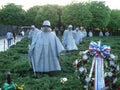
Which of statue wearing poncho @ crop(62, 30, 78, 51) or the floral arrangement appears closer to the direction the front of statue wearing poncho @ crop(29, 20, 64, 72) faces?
the floral arrangement

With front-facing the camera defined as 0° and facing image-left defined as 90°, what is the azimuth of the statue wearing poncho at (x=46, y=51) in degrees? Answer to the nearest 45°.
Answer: approximately 0°

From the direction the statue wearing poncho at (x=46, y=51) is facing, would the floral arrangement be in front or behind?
in front

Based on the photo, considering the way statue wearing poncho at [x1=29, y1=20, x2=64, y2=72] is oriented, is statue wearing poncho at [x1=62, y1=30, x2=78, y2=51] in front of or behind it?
behind
